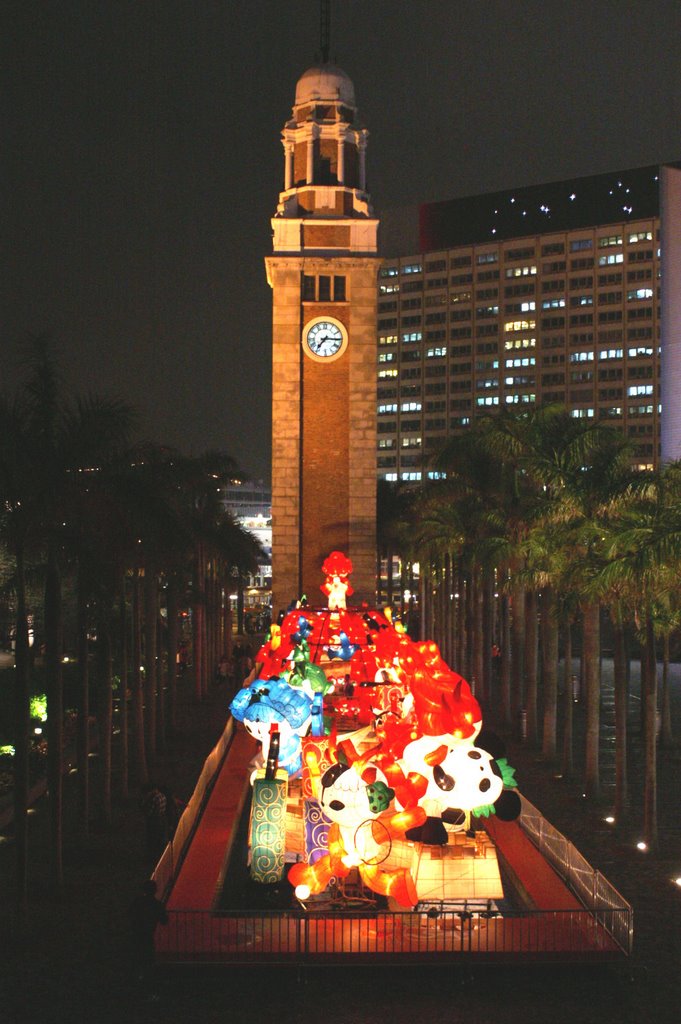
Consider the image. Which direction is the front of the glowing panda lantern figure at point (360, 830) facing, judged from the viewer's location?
facing the viewer and to the left of the viewer

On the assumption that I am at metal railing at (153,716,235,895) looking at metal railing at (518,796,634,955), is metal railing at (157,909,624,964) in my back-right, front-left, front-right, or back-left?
front-right

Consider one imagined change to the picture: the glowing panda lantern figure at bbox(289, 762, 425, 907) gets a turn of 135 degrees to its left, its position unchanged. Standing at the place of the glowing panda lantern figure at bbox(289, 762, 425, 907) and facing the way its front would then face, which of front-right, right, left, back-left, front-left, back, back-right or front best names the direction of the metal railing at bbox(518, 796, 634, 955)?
front

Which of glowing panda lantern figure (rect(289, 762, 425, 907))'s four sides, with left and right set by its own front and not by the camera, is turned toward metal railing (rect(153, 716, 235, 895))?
right

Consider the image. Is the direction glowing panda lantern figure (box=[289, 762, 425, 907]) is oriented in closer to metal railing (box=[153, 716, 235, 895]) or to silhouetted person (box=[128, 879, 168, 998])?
the silhouetted person

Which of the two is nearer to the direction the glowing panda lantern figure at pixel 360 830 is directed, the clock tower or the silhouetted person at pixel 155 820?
the silhouetted person
